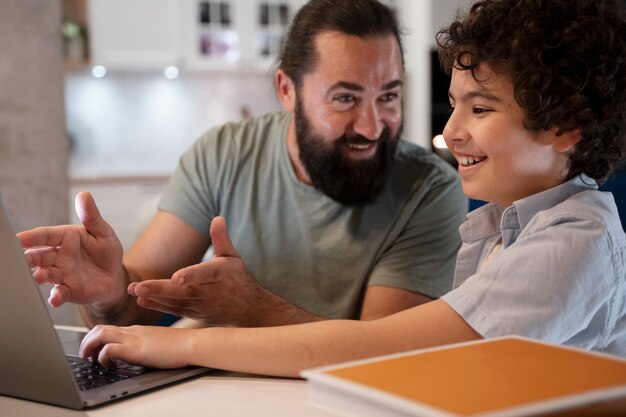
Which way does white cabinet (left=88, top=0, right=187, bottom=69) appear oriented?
toward the camera

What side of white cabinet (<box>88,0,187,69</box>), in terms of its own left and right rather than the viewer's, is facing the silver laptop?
front

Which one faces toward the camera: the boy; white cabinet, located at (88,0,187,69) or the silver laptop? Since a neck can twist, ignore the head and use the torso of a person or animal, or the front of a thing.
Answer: the white cabinet

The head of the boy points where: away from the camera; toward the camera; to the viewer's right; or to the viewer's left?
to the viewer's left

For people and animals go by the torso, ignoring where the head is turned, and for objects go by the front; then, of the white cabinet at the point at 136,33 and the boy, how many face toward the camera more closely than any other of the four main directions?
1

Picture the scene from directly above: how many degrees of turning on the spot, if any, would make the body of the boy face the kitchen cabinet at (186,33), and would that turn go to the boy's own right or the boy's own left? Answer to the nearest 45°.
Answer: approximately 90° to the boy's own right

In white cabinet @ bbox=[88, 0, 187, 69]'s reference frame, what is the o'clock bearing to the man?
The man is roughly at 12 o'clock from the white cabinet.

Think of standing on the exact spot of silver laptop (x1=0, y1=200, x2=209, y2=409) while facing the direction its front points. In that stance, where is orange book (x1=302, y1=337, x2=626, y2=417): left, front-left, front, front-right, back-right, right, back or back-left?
right

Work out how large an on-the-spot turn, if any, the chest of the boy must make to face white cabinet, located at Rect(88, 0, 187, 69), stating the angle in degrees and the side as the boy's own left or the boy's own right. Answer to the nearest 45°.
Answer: approximately 90° to the boy's own right

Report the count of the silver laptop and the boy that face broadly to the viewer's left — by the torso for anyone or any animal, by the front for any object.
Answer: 1

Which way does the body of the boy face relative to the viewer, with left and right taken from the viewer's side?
facing to the left of the viewer

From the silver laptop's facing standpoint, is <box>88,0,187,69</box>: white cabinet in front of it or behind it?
in front

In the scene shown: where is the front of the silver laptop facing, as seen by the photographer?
facing away from the viewer and to the right of the viewer

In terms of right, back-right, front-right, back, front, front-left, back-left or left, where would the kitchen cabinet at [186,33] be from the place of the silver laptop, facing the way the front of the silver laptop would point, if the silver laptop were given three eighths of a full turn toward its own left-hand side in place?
right

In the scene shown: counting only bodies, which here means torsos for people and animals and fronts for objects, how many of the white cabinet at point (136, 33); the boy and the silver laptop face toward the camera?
1

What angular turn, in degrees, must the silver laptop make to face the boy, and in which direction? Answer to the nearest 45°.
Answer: approximately 45° to its right
